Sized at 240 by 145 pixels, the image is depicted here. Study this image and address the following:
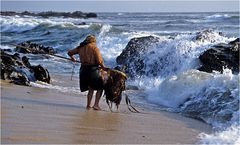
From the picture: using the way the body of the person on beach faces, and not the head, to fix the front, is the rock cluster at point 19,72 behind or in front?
in front

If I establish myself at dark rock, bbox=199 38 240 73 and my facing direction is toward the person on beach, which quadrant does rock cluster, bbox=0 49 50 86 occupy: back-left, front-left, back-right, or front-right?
front-right
